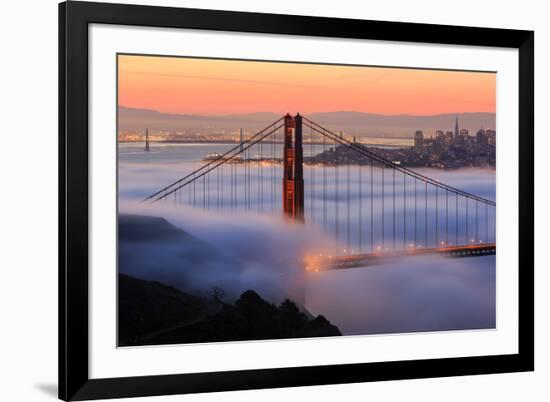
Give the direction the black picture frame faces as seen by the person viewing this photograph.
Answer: facing the viewer and to the right of the viewer
